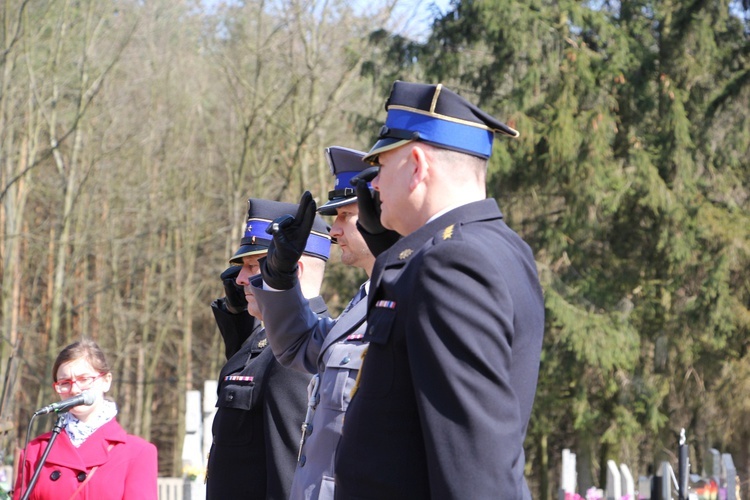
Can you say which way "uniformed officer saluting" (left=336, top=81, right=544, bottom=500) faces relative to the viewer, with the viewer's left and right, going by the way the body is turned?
facing to the left of the viewer

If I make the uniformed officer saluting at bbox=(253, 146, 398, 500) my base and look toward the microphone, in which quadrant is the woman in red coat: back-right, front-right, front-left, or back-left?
front-right

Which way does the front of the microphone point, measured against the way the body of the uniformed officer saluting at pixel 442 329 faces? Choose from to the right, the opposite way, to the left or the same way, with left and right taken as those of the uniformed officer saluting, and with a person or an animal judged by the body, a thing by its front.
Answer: the opposite way

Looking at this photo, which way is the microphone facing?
to the viewer's right

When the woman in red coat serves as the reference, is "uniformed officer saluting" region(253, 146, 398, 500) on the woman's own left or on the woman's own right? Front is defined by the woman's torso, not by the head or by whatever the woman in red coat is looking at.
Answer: on the woman's own left

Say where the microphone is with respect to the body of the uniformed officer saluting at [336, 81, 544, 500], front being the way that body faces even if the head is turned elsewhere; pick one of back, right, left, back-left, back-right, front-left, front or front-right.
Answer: front-right

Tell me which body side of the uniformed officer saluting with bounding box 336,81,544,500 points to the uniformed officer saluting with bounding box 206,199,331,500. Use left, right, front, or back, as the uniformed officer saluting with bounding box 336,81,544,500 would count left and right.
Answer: right

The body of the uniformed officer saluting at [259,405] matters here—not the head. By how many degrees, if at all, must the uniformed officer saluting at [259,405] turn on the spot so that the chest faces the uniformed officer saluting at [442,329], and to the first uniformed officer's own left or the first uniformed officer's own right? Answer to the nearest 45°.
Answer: approximately 45° to the first uniformed officer's own left

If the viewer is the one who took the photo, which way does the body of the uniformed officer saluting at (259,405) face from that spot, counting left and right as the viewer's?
facing the viewer and to the left of the viewer

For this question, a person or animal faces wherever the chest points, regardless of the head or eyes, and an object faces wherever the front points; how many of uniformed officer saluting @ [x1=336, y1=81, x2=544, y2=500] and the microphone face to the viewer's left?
1
